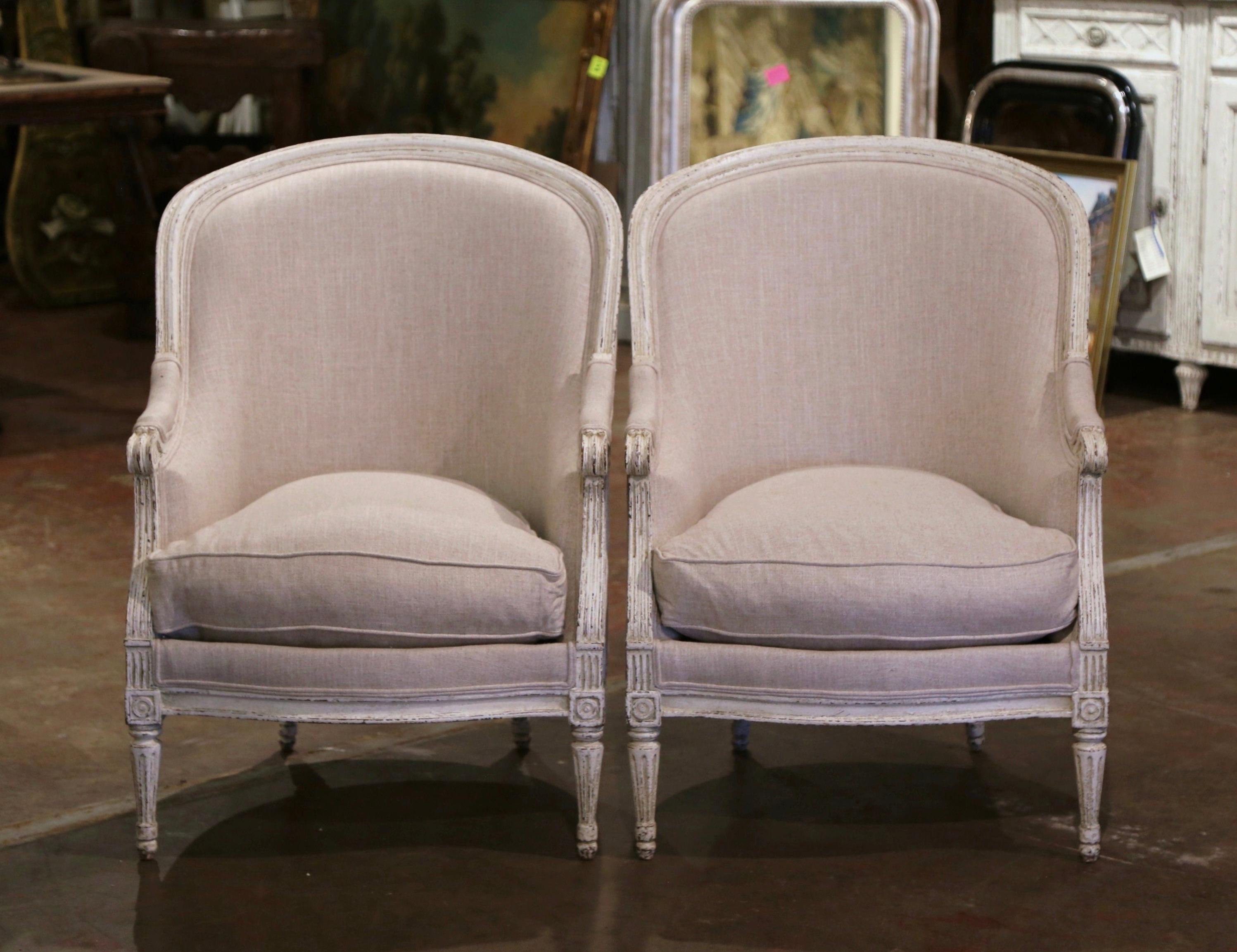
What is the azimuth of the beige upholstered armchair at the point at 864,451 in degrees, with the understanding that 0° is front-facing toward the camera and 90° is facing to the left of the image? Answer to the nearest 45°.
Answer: approximately 0°

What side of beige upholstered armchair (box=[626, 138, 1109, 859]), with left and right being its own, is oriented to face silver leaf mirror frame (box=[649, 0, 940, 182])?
back

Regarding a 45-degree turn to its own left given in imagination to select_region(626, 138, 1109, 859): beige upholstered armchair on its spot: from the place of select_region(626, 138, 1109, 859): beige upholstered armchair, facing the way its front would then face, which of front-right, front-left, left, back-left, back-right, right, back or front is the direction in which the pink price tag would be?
back-left

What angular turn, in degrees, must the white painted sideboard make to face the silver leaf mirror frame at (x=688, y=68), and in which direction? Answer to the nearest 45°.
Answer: approximately 90° to its right

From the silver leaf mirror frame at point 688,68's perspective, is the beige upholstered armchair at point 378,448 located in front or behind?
in front

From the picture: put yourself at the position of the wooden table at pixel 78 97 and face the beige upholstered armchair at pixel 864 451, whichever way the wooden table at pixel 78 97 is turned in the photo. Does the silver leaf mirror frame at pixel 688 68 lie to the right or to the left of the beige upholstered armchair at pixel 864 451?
left

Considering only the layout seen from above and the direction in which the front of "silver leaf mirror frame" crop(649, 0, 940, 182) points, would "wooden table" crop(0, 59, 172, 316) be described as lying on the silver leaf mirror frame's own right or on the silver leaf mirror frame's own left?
on the silver leaf mirror frame's own right

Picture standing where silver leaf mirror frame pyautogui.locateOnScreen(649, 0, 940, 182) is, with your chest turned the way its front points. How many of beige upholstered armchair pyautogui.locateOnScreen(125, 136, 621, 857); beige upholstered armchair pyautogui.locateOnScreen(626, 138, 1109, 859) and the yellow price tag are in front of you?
2

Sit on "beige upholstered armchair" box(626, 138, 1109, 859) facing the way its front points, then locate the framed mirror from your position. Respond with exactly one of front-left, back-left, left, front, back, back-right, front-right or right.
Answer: back

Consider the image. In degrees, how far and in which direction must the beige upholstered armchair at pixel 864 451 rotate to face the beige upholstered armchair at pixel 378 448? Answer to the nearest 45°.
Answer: approximately 90° to its right
